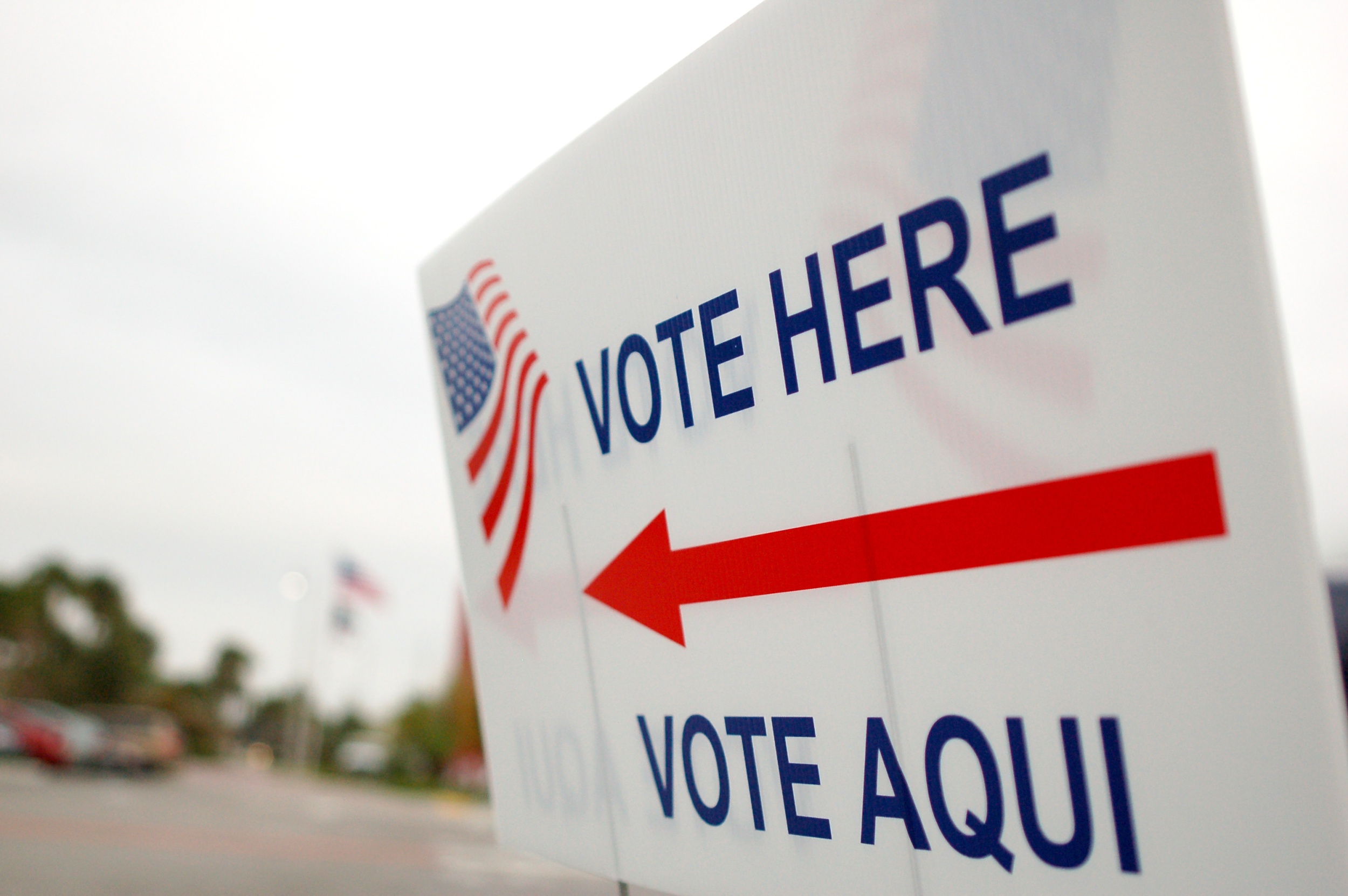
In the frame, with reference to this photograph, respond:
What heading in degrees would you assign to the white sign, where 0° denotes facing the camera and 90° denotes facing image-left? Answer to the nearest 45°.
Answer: approximately 45°

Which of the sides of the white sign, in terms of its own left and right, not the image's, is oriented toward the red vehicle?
right

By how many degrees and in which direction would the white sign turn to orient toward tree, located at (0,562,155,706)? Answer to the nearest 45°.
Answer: approximately 90° to its right

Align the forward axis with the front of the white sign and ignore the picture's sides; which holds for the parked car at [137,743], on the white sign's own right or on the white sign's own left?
on the white sign's own right
